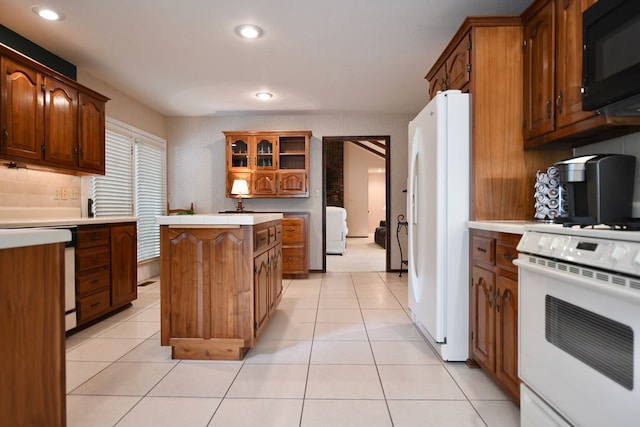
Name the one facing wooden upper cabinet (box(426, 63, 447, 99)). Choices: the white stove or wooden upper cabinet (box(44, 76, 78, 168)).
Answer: wooden upper cabinet (box(44, 76, 78, 168))

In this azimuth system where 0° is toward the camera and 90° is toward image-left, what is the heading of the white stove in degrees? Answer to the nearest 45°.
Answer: approximately 45°

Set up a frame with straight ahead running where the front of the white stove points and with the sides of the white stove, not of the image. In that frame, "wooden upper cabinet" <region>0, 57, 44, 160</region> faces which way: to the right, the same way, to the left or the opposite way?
the opposite way

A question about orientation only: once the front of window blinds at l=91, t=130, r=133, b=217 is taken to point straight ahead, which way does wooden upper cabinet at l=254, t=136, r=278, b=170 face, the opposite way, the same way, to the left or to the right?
to the right

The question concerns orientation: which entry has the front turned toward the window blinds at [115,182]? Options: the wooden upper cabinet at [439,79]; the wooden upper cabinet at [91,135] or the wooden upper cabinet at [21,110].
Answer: the wooden upper cabinet at [439,79]

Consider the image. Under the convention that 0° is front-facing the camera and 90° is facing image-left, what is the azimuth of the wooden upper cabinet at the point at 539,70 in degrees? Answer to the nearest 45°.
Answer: approximately 45°

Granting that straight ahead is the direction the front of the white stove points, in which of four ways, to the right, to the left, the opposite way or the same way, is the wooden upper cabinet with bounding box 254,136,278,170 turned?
to the left
